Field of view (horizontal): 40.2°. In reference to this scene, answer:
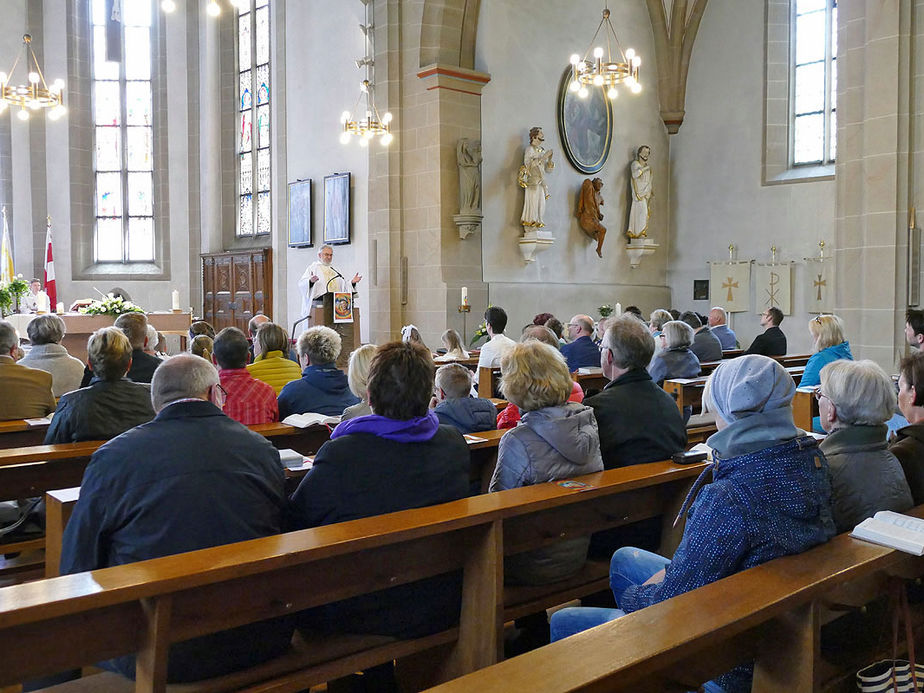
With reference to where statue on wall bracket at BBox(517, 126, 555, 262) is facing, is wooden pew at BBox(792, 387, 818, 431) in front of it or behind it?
in front

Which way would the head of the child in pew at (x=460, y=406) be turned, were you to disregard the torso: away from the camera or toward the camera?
away from the camera

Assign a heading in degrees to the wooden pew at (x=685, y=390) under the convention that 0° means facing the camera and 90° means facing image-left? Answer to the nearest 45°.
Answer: approximately 135°

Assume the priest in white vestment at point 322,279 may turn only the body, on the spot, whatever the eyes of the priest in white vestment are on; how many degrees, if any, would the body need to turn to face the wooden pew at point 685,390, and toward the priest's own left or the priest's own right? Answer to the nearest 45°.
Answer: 0° — they already face it

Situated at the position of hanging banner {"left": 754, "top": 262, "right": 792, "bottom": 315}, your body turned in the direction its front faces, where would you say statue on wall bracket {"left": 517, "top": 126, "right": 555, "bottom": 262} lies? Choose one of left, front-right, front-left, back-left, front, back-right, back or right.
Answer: front-right

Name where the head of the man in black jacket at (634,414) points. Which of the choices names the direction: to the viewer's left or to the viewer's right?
to the viewer's left

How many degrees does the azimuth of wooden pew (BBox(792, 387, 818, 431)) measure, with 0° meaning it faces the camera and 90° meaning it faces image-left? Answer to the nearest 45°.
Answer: approximately 135°

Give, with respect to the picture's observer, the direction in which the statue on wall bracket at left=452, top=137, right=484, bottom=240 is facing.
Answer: facing the viewer

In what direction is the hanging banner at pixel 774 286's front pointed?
toward the camera

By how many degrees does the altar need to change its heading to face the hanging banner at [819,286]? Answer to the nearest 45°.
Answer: approximately 90° to its left

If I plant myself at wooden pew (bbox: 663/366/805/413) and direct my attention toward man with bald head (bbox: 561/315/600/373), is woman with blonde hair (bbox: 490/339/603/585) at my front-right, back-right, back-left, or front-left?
back-left

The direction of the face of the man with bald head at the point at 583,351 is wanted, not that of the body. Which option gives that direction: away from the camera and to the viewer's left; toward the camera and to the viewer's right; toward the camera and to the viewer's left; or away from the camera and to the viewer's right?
away from the camera and to the viewer's left

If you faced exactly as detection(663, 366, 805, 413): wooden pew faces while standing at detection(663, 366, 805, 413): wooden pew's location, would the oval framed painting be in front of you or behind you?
in front

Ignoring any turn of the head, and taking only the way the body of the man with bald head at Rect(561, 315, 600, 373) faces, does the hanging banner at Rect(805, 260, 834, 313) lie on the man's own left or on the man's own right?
on the man's own right

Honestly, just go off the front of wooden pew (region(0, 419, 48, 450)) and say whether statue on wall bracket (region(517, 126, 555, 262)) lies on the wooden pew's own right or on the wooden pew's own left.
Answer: on the wooden pew's own right

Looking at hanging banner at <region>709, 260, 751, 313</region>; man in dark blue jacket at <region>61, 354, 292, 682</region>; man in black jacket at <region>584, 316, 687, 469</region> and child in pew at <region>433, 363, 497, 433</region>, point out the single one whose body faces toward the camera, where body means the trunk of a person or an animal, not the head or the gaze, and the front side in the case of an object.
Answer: the hanging banner

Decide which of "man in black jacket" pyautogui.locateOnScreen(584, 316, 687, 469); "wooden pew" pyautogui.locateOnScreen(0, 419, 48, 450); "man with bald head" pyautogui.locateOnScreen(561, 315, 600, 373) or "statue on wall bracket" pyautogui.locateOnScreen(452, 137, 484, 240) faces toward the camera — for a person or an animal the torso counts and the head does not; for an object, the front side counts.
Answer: the statue on wall bracket

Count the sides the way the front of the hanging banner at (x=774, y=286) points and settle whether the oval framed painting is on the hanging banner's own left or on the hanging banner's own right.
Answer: on the hanging banner's own right

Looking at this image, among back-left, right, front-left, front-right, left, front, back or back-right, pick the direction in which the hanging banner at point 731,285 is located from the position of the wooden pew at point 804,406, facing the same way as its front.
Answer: front-right

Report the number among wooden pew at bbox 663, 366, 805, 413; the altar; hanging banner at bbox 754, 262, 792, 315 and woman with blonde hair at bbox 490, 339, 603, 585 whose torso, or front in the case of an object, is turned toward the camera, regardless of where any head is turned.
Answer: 2
